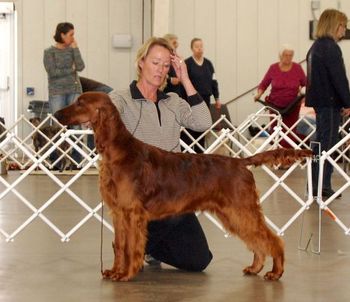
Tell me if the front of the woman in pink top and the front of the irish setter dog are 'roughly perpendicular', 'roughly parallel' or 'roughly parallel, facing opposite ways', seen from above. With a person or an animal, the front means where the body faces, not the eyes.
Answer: roughly perpendicular

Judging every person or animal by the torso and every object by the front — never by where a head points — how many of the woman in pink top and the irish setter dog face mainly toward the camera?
1

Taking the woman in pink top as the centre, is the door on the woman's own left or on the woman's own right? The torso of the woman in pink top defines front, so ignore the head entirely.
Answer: on the woman's own right

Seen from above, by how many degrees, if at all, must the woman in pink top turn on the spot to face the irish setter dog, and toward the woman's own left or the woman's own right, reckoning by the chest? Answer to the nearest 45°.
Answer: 0° — they already face it

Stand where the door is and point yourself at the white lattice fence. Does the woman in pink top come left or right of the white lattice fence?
left

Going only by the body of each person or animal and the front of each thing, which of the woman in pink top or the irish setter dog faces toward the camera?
the woman in pink top

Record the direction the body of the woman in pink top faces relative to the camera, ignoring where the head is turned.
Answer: toward the camera

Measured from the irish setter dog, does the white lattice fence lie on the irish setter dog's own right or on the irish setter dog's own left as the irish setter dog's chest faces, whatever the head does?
on the irish setter dog's own right

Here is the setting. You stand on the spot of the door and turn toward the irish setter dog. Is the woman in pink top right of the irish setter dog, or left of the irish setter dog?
left

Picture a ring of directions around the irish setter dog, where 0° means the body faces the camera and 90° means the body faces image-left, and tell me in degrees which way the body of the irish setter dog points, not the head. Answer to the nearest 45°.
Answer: approximately 90°

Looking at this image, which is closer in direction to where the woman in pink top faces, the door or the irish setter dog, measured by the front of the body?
the irish setter dog
